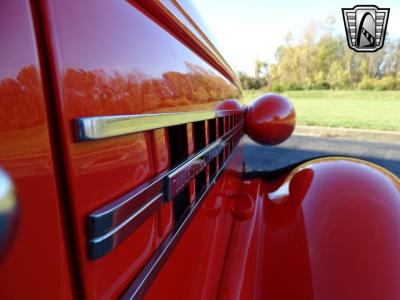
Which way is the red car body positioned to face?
away from the camera
